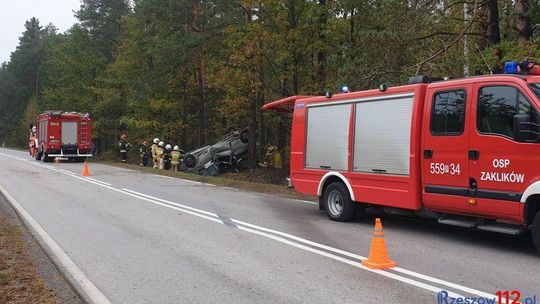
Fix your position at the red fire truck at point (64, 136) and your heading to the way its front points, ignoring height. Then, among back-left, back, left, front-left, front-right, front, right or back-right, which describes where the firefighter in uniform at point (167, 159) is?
back-right

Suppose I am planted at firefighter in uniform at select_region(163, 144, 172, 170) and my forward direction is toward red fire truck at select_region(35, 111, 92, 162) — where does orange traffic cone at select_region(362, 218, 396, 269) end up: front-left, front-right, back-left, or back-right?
back-left

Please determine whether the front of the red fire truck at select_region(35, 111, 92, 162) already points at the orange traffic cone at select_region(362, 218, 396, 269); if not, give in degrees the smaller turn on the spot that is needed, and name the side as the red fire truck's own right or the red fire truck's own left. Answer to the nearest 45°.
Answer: approximately 180°

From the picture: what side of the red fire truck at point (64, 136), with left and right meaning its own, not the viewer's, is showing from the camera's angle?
back

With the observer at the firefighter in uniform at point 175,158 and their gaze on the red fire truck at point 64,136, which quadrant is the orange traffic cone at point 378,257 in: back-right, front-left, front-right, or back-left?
back-left
